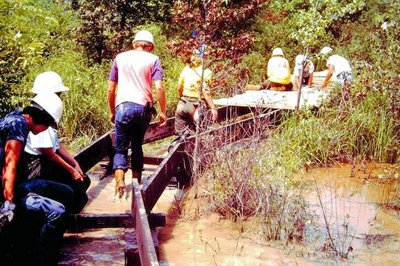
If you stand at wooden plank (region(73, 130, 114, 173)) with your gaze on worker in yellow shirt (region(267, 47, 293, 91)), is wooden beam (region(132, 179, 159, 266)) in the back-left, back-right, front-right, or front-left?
back-right

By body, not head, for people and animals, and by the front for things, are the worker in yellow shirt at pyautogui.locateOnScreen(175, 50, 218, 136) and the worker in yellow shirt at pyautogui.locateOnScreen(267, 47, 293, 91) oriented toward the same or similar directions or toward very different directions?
very different directions
